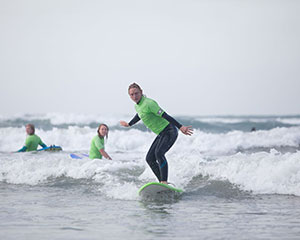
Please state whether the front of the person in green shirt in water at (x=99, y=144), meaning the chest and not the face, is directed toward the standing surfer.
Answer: no

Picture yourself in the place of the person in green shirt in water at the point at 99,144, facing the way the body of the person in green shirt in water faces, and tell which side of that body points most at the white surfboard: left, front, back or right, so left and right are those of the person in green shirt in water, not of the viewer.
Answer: right
